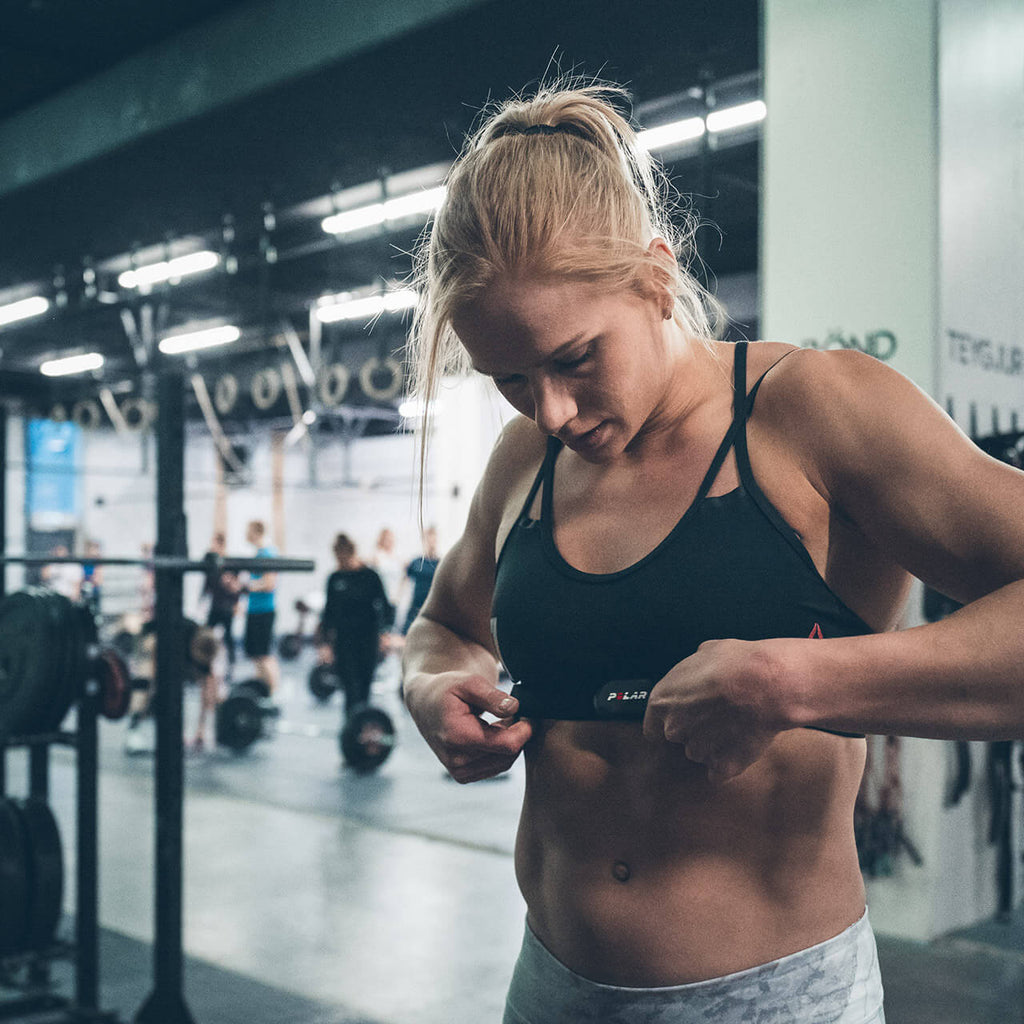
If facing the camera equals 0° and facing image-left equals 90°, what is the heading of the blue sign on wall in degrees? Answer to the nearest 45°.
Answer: approximately 0°

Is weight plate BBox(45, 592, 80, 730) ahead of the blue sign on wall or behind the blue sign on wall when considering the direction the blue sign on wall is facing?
ahead

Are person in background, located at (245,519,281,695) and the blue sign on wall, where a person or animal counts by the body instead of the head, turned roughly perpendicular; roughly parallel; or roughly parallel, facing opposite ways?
roughly perpendicular

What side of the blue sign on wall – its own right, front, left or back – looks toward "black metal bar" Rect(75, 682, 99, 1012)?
front

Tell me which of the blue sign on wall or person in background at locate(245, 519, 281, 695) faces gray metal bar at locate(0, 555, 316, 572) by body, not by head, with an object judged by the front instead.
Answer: the blue sign on wall

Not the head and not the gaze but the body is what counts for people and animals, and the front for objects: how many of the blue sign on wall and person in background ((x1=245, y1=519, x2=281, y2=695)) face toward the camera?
1

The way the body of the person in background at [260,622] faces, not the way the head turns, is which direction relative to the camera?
to the viewer's left

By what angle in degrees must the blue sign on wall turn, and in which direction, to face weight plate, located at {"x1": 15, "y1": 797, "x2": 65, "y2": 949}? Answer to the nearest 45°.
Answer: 0° — it already faces it

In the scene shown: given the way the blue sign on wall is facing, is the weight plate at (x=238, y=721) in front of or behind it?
in front

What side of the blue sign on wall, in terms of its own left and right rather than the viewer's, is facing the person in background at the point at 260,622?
front
